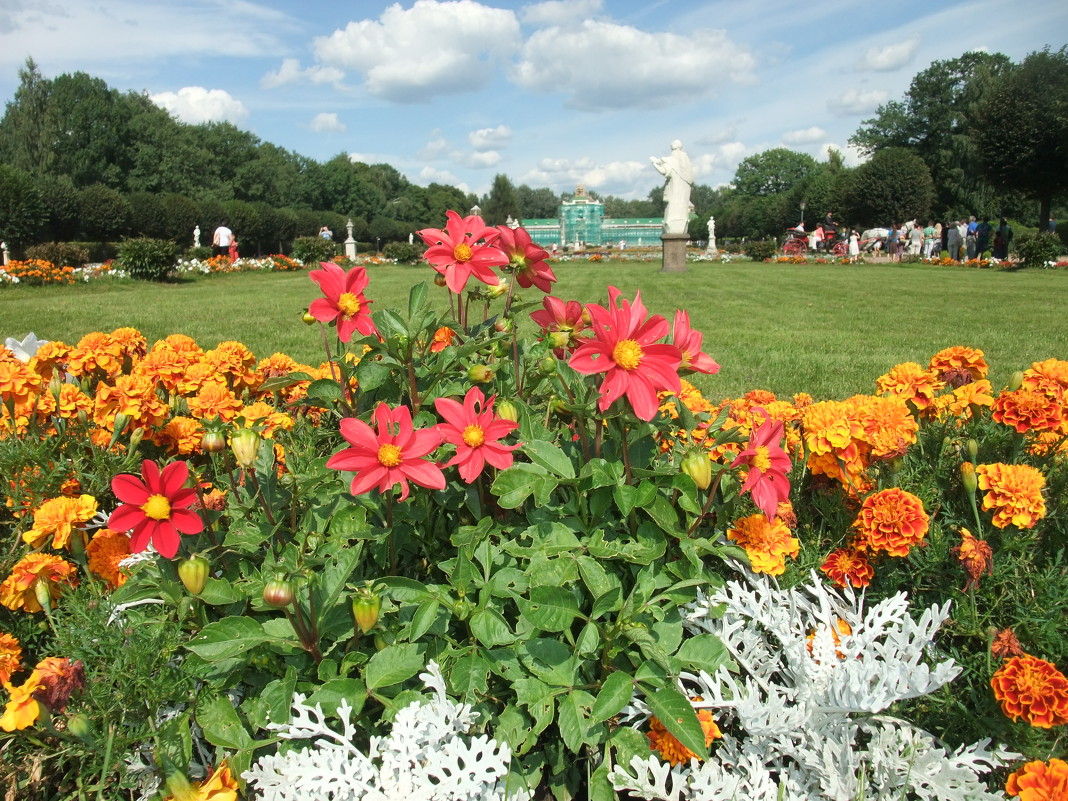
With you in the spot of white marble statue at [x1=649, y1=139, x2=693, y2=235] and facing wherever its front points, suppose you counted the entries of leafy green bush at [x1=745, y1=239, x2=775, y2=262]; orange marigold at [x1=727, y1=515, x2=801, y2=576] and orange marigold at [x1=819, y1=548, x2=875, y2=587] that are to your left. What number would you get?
2

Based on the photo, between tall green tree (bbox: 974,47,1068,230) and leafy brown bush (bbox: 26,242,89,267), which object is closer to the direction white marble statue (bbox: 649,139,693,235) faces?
the leafy brown bush

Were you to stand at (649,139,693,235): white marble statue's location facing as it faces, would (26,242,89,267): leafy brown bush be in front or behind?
in front
